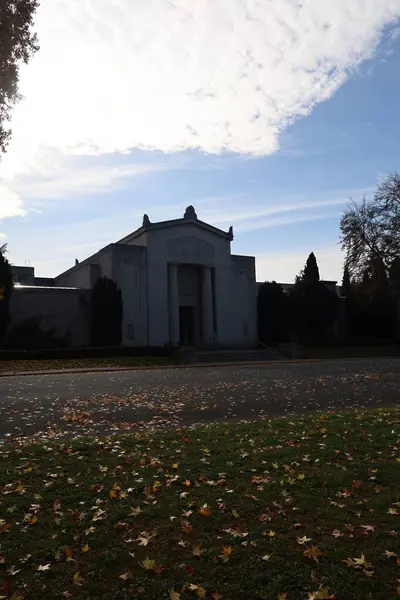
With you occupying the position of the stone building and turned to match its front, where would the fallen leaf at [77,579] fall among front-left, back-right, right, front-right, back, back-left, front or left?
front-right

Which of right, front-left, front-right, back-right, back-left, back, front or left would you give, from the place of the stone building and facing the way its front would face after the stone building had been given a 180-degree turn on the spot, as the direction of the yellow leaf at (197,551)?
back-left

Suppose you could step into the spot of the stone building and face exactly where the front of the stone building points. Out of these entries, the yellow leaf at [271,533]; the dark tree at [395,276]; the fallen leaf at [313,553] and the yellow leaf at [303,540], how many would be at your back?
0

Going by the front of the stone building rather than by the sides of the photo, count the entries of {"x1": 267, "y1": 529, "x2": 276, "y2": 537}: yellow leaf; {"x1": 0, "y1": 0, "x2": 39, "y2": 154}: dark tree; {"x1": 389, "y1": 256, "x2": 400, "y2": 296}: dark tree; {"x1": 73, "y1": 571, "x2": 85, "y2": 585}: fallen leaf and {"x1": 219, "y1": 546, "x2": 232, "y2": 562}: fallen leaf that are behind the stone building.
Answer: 0

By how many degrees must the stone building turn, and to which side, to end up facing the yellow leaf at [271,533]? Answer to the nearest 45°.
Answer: approximately 45° to its right

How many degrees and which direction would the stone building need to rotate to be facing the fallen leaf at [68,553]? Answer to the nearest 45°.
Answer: approximately 45° to its right

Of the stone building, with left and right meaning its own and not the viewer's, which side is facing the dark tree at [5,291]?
right

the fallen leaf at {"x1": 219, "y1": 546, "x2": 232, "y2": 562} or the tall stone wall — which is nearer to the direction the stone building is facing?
the fallen leaf

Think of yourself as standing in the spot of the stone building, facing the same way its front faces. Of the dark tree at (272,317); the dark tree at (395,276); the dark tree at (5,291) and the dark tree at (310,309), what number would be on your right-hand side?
1

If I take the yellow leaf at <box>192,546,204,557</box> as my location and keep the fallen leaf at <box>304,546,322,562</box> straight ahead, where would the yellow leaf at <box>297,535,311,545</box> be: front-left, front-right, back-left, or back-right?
front-left

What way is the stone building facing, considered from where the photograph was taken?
facing the viewer and to the right of the viewer

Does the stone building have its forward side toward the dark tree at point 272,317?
no

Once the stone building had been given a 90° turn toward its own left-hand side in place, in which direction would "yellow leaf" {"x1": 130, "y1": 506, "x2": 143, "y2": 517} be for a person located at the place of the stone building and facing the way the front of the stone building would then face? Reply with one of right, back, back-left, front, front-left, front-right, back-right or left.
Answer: back-right

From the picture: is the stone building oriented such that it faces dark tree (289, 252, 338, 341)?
no

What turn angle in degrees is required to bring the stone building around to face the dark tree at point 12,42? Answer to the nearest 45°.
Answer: approximately 45° to its right

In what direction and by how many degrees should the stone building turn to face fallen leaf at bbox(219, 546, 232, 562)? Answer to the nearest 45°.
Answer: approximately 45° to its right
